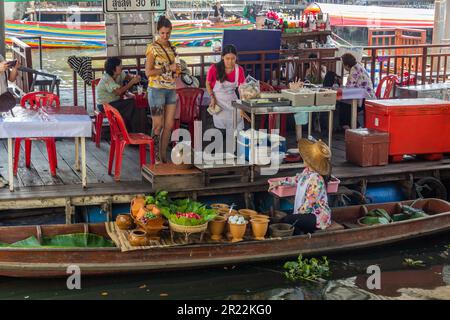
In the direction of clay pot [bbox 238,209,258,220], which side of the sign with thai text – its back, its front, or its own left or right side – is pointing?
front

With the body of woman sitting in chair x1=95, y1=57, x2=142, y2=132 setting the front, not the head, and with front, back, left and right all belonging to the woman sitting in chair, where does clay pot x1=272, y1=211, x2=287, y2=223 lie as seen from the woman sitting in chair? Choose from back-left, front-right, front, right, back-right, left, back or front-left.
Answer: front-right

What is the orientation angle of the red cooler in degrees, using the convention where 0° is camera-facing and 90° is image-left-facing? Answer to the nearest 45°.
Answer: approximately 0°
